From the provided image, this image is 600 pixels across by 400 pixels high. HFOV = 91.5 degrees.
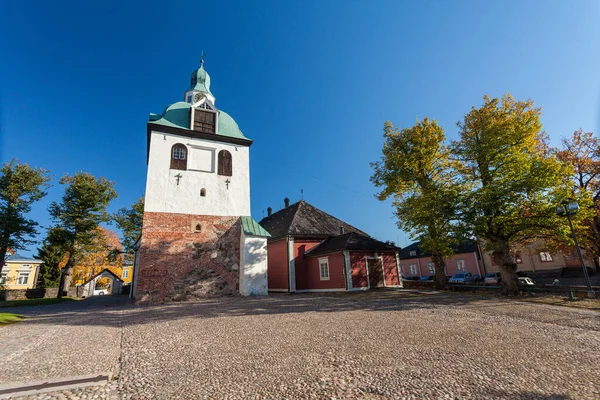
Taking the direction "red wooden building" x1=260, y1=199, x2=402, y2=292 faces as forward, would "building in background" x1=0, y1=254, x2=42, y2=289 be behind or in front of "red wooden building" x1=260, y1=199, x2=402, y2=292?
behind

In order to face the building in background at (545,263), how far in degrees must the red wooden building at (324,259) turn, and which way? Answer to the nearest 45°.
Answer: approximately 90° to its left

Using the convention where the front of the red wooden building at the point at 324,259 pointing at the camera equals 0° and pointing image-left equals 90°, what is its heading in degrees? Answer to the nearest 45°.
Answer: approximately 315°

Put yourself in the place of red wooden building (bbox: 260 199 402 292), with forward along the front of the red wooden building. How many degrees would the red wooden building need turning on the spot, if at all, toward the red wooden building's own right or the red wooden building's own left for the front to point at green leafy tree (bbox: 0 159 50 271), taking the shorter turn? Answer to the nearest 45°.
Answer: approximately 135° to the red wooden building's own right

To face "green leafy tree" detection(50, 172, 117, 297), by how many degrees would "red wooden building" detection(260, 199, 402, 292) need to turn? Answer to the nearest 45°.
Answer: approximately 135° to its right
